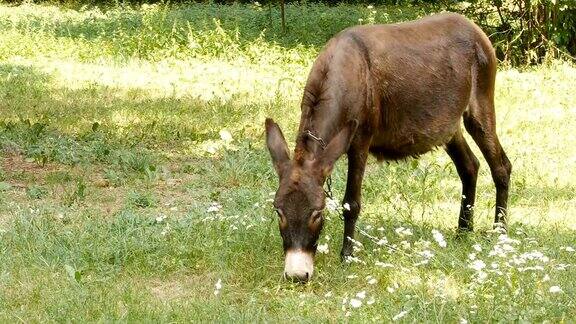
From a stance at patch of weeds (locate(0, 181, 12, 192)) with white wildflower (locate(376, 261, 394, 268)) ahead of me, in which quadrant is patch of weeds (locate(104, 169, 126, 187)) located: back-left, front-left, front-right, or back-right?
front-left

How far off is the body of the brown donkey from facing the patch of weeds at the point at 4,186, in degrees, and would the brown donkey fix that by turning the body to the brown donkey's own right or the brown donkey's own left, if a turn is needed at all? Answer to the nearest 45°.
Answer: approximately 45° to the brown donkey's own right

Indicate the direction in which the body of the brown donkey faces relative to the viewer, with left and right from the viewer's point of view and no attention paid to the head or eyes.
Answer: facing the viewer and to the left of the viewer

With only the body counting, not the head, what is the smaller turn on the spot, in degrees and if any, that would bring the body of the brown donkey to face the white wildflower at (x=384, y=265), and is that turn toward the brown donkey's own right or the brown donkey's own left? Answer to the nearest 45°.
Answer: approximately 45° to the brown donkey's own left

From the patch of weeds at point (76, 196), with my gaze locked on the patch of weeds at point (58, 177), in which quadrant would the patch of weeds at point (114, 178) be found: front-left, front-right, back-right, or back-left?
front-right

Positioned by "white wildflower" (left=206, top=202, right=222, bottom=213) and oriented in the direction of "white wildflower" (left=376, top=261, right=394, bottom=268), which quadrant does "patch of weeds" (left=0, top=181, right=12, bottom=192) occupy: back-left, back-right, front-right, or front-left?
back-right

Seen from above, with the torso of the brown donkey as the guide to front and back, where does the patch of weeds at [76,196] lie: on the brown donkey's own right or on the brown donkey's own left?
on the brown donkey's own right

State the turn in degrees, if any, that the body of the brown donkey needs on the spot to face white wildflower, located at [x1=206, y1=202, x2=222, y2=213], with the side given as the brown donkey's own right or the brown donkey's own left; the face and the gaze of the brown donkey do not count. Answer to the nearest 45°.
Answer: approximately 45° to the brown donkey's own right
